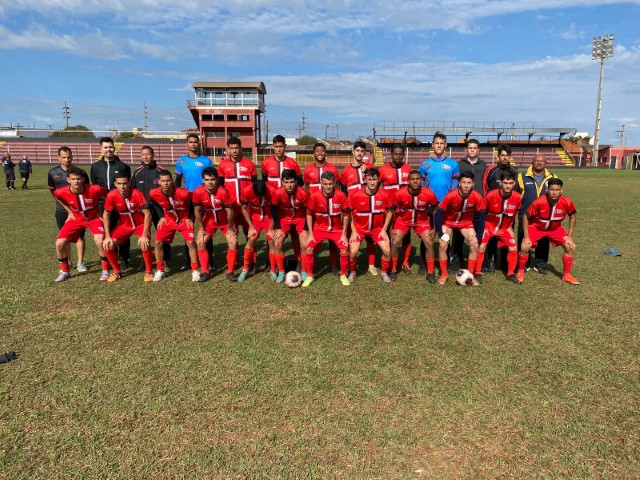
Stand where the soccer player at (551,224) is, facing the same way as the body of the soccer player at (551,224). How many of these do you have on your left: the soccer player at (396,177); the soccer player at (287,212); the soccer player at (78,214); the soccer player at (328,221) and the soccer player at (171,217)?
0

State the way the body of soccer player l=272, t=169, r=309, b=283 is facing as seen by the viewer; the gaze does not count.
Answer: toward the camera

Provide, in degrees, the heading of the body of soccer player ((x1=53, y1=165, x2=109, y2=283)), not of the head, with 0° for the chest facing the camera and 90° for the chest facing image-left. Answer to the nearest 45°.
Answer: approximately 0°

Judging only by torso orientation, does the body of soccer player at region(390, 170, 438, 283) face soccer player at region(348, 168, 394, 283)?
no

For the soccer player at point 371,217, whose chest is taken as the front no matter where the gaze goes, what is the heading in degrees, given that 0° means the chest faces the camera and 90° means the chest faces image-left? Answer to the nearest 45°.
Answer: approximately 0°

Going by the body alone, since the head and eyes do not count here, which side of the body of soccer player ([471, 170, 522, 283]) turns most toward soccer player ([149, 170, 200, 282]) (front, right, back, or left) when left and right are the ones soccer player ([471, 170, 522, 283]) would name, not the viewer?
right

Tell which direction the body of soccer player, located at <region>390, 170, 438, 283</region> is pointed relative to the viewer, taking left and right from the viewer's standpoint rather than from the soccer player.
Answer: facing the viewer

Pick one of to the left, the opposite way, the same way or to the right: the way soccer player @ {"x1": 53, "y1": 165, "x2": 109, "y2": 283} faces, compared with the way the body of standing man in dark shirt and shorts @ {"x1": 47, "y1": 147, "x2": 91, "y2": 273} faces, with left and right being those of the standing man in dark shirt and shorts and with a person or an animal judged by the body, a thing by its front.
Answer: the same way

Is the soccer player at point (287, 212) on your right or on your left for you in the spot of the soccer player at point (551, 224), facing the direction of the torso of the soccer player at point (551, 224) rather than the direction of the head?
on your right

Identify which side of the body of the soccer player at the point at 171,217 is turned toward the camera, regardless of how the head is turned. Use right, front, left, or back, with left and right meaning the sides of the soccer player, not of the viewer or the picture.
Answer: front

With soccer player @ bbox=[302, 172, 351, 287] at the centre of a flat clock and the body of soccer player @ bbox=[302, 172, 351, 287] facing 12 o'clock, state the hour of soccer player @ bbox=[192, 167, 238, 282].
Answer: soccer player @ bbox=[192, 167, 238, 282] is roughly at 3 o'clock from soccer player @ bbox=[302, 172, 351, 287].

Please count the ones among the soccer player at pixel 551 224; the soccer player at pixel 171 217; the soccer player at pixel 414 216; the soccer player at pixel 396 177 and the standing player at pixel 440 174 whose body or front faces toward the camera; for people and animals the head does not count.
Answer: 5

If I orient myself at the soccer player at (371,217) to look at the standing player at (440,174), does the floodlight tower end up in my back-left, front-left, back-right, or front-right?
front-left

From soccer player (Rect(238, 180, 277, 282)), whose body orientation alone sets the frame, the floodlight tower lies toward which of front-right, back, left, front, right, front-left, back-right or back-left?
back-left

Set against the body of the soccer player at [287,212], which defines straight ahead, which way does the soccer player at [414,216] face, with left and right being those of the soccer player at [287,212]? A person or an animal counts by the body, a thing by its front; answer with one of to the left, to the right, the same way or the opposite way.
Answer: the same way

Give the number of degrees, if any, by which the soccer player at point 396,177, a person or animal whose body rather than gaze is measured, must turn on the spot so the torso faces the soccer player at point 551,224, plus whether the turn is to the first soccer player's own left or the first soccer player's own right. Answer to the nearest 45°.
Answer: approximately 90° to the first soccer player's own left
